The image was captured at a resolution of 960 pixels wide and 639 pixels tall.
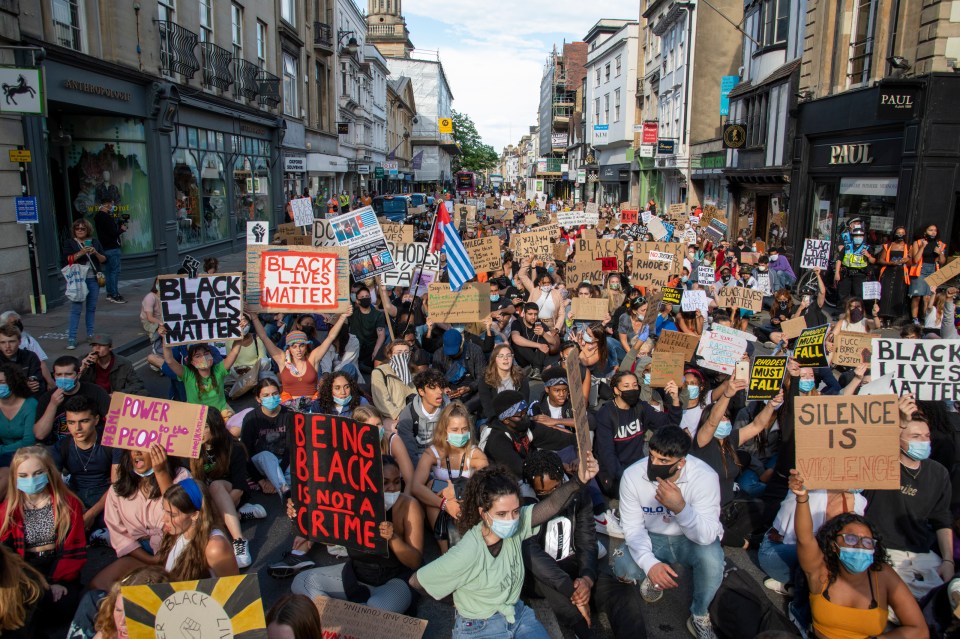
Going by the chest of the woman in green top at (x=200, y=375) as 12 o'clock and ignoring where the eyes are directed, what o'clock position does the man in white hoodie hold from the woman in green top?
The man in white hoodie is roughly at 11 o'clock from the woman in green top.

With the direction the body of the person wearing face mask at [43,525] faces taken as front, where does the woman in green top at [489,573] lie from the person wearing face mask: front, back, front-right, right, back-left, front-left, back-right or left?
front-left

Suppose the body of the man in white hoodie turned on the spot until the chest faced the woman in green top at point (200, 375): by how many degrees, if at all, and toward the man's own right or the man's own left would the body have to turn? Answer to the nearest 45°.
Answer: approximately 90° to the man's own right

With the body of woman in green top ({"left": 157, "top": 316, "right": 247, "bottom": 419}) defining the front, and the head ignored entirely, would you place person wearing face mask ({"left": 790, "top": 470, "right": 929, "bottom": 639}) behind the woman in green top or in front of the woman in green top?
in front

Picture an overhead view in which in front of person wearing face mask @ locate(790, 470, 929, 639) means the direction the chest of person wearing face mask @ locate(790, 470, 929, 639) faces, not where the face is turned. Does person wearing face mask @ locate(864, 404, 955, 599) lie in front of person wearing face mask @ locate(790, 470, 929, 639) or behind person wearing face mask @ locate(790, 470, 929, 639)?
behind

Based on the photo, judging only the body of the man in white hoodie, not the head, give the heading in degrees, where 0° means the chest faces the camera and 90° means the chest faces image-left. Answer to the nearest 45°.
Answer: approximately 0°

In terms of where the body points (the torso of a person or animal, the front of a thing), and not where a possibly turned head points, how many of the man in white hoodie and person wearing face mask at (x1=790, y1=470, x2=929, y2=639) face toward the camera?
2

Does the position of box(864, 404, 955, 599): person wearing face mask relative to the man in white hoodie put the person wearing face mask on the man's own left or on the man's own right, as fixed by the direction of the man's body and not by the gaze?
on the man's own left
